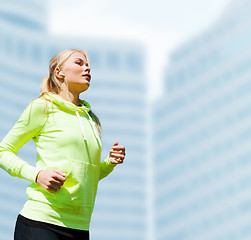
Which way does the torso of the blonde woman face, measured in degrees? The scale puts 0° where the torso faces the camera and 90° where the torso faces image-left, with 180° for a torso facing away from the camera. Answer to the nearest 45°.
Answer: approximately 315°

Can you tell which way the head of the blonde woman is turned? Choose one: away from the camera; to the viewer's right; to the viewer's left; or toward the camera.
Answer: to the viewer's right
